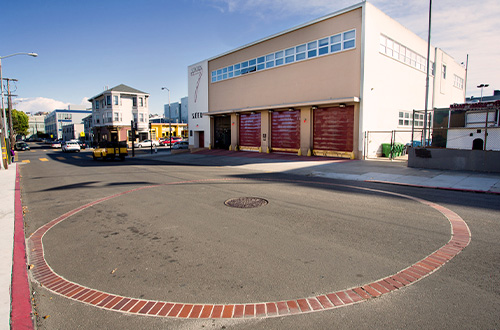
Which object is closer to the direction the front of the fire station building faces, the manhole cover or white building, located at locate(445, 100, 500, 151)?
the manhole cover

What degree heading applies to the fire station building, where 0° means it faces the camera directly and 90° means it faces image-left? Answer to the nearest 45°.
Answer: approximately 45°

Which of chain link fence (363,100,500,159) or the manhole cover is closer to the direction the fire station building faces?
the manhole cover

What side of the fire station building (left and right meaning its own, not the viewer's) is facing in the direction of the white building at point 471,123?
left

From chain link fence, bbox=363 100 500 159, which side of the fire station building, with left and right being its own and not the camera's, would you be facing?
left

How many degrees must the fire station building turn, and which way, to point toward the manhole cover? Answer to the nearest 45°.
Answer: approximately 45° to its left
